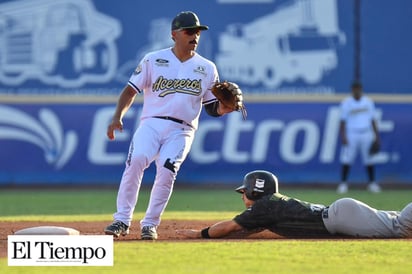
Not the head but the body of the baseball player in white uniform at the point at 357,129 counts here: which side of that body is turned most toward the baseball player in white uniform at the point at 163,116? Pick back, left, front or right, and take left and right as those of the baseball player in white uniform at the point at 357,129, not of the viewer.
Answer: front

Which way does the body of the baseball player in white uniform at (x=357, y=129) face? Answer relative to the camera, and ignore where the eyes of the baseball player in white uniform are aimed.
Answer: toward the camera
